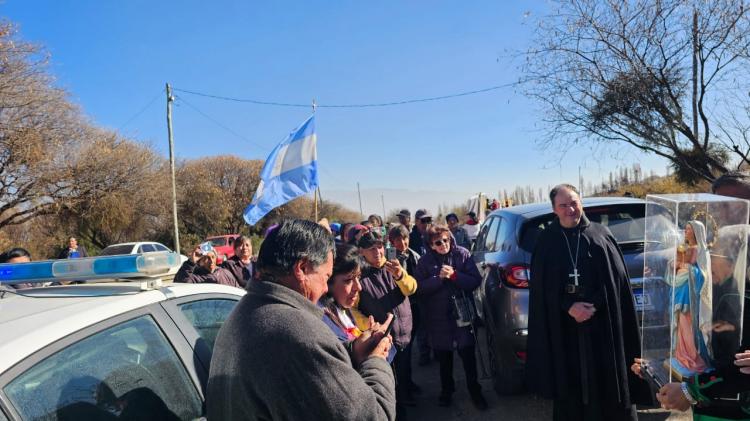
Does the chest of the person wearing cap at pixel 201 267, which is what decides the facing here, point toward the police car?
yes

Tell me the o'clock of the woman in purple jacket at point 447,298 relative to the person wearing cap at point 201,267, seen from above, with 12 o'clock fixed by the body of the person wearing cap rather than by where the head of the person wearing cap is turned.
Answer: The woman in purple jacket is roughly at 10 o'clock from the person wearing cap.

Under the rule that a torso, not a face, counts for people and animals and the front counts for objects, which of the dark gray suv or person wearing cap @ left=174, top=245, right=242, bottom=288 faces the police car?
the person wearing cap

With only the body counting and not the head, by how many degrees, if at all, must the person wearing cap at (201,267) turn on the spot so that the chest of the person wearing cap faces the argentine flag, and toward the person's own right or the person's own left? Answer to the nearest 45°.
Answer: approximately 135° to the person's own left

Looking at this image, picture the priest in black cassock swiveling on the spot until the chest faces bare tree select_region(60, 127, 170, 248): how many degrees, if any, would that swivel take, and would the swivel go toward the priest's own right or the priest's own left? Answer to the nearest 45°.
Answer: approximately 135° to the priest's own right

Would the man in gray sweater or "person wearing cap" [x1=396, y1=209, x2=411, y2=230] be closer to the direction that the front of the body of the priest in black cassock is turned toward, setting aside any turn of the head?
the man in gray sweater

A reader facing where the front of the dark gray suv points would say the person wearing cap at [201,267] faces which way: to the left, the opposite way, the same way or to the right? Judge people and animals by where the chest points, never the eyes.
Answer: the opposite way

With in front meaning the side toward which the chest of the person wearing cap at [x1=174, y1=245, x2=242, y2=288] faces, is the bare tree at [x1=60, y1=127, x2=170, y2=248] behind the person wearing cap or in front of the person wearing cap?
behind

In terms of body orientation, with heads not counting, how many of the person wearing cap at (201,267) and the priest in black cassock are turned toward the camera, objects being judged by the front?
2
